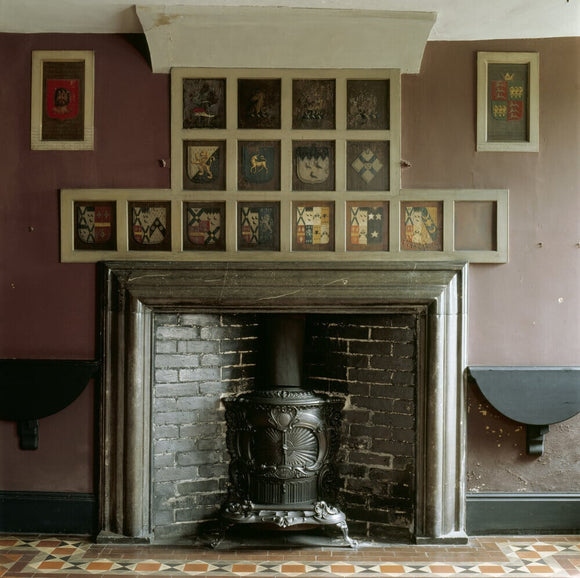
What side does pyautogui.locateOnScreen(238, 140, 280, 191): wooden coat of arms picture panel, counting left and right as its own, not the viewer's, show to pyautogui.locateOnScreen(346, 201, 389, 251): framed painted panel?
left

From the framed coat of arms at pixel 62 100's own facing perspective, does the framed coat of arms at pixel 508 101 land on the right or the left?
on its left

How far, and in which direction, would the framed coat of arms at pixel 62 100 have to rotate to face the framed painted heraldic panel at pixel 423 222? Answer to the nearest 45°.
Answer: approximately 90° to its left

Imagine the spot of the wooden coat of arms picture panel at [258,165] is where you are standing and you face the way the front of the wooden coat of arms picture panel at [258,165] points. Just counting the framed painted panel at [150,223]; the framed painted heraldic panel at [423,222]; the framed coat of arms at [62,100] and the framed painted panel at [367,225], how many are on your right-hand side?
2

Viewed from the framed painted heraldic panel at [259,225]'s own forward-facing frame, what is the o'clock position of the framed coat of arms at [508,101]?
The framed coat of arms is roughly at 9 o'clock from the framed painted heraldic panel.

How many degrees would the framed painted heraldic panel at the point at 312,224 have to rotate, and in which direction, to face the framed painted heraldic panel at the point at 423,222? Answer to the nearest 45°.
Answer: approximately 90° to its left

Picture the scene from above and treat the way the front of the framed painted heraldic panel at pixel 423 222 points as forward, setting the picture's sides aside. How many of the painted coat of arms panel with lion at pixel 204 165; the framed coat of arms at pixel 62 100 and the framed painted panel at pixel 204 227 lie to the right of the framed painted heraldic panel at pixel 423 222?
3
